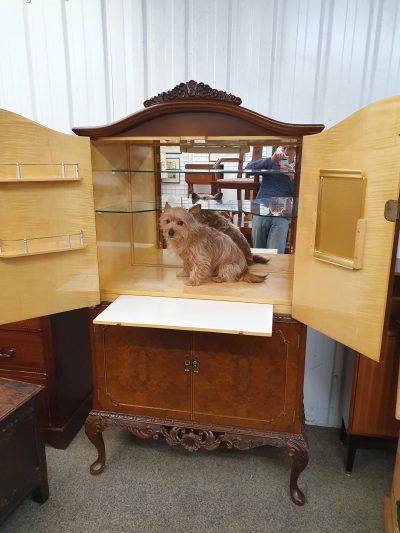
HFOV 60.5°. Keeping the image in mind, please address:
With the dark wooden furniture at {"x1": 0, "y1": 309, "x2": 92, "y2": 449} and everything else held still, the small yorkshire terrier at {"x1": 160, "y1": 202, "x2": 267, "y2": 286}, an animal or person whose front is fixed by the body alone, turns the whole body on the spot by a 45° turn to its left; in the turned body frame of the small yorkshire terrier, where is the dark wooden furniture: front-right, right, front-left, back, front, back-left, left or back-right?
right

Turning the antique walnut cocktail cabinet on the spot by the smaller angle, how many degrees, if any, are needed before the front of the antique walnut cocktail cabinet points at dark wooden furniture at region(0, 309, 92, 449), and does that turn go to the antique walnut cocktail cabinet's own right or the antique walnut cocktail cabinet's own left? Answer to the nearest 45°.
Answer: approximately 135° to the antique walnut cocktail cabinet's own right

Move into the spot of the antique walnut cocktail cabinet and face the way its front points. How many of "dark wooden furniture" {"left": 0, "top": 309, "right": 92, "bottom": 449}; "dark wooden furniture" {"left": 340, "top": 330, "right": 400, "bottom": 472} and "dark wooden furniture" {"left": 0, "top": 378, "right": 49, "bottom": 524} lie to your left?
1

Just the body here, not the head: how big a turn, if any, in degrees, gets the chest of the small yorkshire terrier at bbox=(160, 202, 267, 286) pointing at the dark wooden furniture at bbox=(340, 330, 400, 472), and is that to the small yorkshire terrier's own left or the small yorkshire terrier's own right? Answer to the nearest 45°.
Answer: approximately 135° to the small yorkshire terrier's own left

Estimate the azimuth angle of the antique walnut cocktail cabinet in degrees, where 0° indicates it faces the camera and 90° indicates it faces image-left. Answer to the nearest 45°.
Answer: approximately 0°

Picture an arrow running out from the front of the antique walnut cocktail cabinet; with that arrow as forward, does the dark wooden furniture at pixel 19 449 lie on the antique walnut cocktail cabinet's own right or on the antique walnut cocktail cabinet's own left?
on the antique walnut cocktail cabinet's own right

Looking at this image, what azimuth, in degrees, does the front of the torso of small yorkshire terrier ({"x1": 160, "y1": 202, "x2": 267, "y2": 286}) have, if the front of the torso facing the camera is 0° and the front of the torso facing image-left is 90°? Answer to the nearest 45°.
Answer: approximately 45°

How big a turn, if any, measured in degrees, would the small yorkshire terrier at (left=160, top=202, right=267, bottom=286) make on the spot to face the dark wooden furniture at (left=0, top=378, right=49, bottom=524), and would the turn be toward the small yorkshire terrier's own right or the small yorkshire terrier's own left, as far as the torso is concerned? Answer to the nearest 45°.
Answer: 0° — it already faces it
